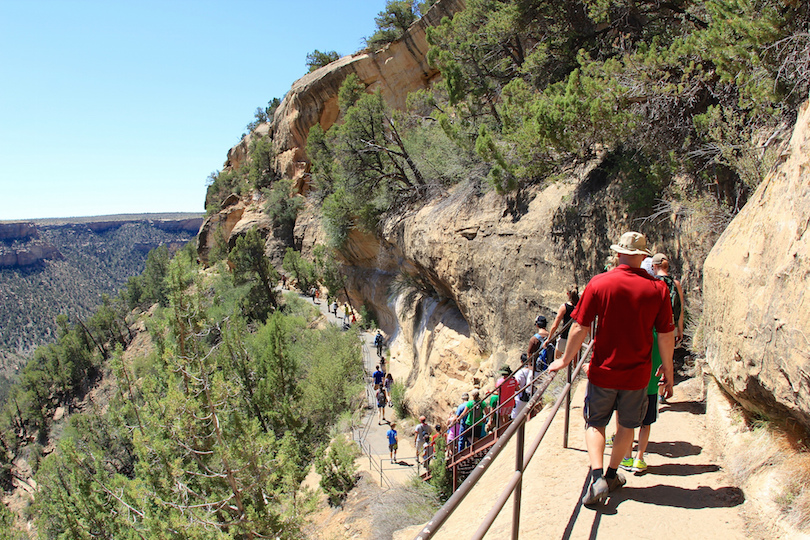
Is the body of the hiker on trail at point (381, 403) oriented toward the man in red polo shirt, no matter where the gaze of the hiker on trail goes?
no

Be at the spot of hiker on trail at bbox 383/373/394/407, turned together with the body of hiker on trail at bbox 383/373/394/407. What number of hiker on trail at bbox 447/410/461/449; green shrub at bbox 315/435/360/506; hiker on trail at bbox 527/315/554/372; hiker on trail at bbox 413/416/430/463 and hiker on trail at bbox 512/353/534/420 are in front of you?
0

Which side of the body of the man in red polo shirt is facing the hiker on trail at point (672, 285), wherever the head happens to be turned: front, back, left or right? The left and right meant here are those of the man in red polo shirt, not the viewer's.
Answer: front

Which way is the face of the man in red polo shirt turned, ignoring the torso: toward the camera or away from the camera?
away from the camera

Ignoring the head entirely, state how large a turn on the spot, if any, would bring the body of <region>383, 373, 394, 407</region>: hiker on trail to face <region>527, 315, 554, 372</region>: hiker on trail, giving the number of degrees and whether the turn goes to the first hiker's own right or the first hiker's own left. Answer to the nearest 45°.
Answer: approximately 180°

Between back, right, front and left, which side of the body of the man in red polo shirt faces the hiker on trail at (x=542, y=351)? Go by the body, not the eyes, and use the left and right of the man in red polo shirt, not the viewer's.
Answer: front

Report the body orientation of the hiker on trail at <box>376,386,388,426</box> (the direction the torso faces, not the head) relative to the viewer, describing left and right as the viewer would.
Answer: facing away from the viewer

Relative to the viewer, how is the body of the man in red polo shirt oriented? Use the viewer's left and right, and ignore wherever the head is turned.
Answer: facing away from the viewer

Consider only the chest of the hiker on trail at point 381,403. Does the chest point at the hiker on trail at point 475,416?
no

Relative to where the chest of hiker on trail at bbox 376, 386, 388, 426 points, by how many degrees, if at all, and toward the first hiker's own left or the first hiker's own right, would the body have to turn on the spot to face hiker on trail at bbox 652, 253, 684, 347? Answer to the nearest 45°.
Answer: approximately 180°

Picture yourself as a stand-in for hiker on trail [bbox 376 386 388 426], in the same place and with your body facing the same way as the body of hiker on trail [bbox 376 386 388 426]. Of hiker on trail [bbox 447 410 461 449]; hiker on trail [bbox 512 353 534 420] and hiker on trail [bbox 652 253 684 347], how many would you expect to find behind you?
3

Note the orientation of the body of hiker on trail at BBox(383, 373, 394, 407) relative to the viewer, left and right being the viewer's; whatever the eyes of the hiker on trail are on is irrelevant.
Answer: facing away from the viewer

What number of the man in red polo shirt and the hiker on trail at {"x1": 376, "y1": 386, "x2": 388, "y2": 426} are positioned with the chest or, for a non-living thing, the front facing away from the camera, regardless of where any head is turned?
2

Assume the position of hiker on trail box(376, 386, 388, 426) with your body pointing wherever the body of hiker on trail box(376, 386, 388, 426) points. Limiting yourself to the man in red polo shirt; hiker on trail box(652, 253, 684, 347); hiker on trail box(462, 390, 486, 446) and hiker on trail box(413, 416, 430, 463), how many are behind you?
4
